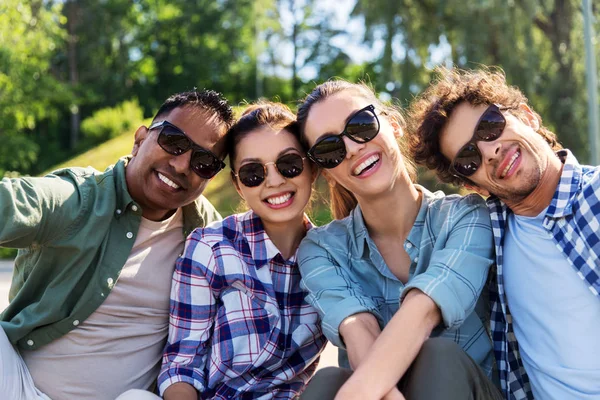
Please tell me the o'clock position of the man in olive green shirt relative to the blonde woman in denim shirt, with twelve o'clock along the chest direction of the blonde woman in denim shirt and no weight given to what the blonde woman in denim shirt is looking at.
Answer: The man in olive green shirt is roughly at 3 o'clock from the blonde woman in denim shirt.

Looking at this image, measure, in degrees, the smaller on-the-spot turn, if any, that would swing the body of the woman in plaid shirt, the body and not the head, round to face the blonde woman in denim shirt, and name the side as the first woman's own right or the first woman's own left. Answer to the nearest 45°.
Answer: approximately 45° to the first woman's own left

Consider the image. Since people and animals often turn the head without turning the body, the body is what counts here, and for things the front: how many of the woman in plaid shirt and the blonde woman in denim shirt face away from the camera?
0

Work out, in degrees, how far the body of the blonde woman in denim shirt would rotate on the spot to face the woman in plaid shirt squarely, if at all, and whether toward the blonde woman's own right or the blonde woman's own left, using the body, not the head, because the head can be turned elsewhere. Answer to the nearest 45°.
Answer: approximately 90° to the blonde woman's own right

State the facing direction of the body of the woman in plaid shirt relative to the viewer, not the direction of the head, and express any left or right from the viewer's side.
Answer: facing the viewer and to the right of the viewer

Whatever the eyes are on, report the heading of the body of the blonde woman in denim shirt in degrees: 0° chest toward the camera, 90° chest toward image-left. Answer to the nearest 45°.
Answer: approximately 0°

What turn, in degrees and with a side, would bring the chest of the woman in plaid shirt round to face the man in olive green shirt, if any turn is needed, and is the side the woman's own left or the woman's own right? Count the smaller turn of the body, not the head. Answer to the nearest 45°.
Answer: approximately 135° to the woman's own right
